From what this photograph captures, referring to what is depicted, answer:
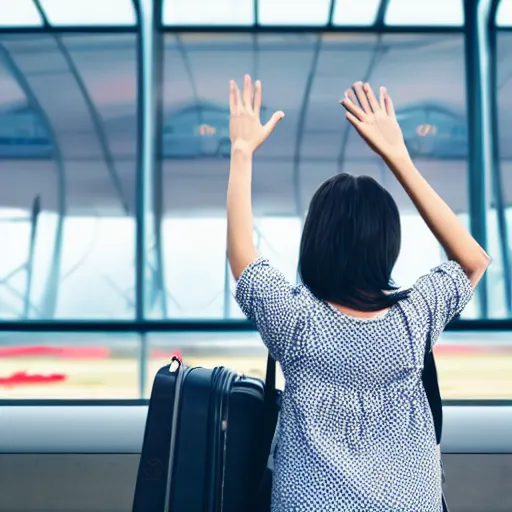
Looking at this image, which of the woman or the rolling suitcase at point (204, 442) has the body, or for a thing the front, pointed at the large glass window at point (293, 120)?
the woman

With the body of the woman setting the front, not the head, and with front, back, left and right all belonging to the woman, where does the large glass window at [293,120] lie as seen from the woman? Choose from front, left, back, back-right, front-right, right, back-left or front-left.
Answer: front

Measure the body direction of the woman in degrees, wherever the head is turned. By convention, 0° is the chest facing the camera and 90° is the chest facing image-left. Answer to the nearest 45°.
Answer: approximately 180°

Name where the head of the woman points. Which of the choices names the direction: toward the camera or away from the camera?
away from the camera

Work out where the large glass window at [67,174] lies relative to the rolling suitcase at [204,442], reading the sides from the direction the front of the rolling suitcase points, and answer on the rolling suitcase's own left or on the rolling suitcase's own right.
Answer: on the rolling suitcase's own right

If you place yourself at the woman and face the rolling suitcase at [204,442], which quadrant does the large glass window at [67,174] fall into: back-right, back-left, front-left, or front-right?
front-right

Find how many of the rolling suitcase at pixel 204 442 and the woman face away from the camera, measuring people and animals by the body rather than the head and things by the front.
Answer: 1

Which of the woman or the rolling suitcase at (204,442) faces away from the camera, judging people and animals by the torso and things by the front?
the woman
